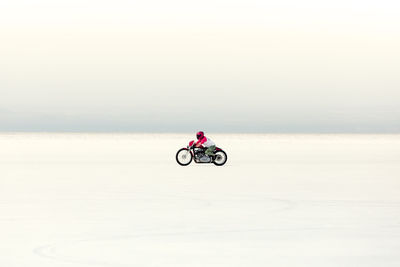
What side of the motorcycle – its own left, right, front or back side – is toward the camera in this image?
left
